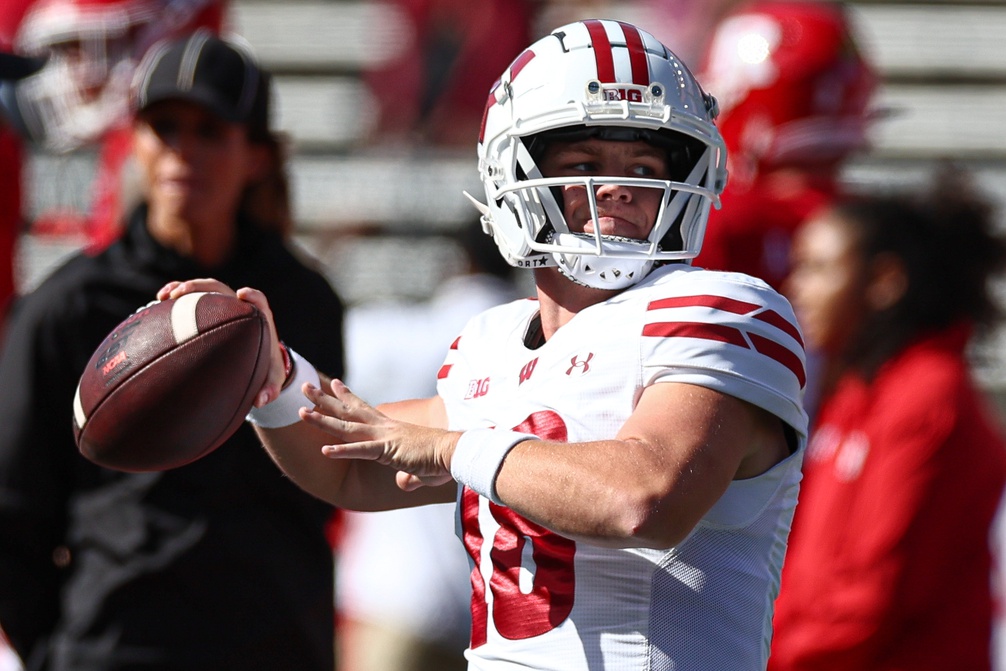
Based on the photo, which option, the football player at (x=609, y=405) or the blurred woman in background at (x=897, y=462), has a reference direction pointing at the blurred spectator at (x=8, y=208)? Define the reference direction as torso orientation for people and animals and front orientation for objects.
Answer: the blurred woman in background

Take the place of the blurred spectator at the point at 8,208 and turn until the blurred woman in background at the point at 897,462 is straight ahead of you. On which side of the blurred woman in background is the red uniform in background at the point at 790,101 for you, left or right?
left

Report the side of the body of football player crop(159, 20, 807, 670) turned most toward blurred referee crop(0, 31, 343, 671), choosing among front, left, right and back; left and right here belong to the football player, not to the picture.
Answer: right

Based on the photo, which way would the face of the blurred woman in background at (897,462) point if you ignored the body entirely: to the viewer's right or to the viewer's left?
to the viewer's left

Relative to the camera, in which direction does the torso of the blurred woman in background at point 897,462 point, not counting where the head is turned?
to the viewer's left

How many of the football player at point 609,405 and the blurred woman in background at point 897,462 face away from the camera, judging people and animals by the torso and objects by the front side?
0
